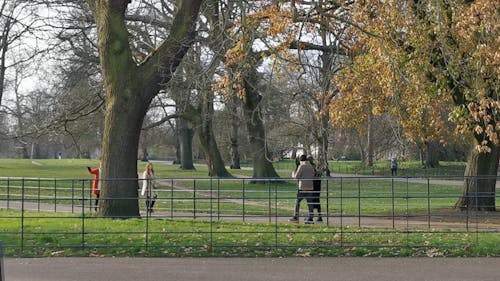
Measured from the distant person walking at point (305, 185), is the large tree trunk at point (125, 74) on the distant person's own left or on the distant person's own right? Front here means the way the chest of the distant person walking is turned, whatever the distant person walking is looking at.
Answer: on the distant person's own left

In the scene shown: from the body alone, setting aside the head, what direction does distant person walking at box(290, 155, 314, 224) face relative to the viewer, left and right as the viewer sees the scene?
facing away from the viewer and to the left of the viewer

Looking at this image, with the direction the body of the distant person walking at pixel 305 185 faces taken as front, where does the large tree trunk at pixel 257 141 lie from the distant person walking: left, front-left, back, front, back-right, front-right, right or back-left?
front-right
